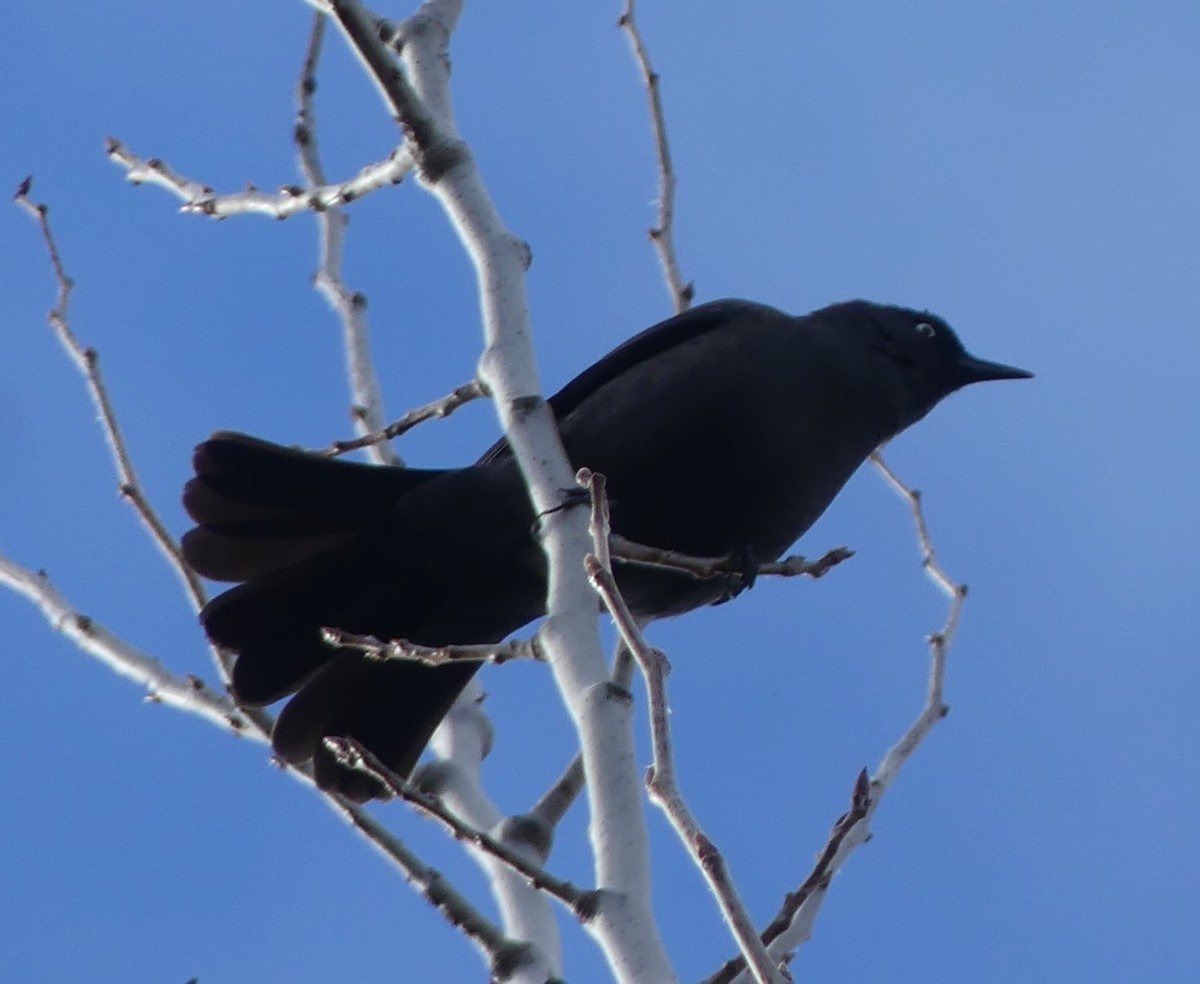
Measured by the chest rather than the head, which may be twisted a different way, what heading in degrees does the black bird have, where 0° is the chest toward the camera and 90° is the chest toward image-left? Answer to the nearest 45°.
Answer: approximately 270°
